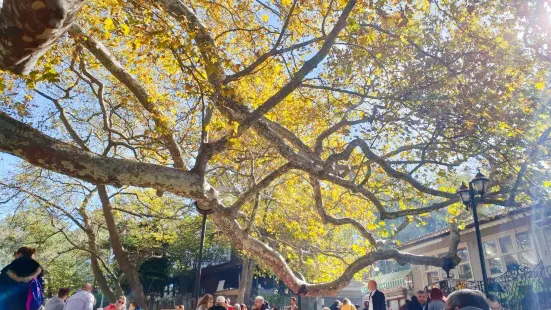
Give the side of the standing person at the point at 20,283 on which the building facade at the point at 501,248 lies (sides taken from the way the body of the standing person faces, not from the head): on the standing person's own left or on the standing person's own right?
on the standing person's own right

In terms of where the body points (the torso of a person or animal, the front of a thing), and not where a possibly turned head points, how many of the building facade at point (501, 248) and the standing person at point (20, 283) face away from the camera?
1

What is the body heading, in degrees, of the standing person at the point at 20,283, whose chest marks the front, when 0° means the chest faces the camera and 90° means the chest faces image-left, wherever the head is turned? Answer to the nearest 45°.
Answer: approximately 180°

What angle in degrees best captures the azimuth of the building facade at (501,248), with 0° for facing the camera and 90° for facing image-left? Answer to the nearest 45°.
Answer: approximately 45°

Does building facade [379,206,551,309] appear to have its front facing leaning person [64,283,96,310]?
yes

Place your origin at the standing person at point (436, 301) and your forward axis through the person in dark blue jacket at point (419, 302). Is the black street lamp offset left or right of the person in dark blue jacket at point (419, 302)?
right

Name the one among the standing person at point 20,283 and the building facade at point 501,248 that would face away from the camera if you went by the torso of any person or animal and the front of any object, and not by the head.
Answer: the standing person
